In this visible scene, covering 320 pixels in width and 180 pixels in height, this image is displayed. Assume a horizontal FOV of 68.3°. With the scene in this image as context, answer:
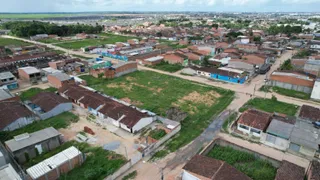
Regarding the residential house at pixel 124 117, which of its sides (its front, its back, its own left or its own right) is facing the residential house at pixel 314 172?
left

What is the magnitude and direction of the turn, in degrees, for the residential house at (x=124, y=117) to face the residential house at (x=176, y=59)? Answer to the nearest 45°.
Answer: approximately 180°

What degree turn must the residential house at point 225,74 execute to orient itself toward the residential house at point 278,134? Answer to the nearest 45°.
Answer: approximately 45° to its left

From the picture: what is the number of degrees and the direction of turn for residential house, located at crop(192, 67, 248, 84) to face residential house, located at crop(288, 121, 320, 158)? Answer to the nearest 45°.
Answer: approximately 45° to its left

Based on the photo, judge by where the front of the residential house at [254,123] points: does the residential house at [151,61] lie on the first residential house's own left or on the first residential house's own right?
on the first residential house's own right

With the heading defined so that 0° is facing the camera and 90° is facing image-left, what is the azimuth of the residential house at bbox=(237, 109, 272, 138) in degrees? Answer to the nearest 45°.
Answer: approximately 45°

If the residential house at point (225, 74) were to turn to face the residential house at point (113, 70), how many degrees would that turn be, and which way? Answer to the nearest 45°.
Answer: approximately 45° to its right

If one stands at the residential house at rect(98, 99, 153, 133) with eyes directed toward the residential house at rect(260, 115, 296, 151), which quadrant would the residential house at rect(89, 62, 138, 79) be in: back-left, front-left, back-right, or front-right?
back-left

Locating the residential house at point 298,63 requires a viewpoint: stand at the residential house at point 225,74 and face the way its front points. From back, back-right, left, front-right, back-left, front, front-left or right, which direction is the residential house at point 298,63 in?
back

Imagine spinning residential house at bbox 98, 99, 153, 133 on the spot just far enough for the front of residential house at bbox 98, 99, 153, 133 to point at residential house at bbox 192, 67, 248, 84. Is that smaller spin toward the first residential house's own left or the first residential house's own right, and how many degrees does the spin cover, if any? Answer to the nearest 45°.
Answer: approximately 180°
